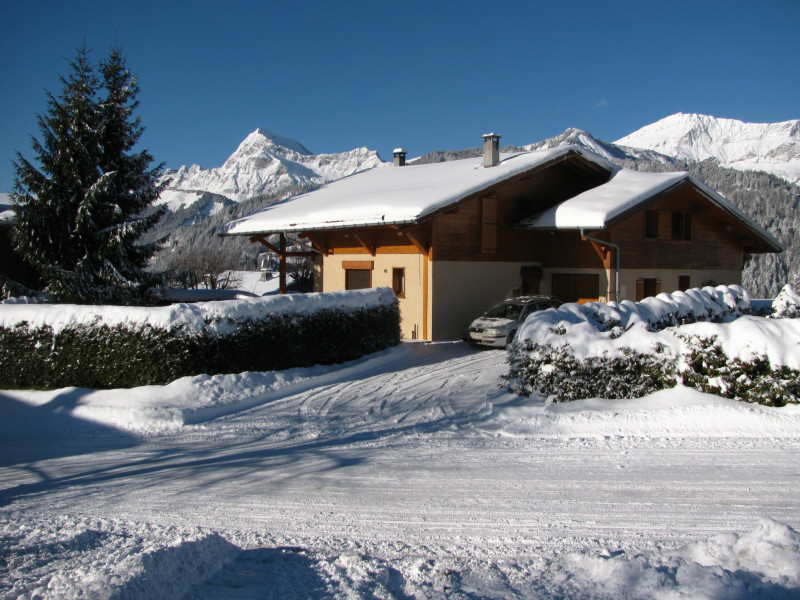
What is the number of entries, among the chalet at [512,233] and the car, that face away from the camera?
0

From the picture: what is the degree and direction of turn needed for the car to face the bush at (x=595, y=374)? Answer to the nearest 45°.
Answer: approximately 45° to its left

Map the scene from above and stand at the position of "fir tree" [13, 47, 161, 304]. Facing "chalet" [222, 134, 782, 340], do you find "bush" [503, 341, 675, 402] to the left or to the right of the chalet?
right

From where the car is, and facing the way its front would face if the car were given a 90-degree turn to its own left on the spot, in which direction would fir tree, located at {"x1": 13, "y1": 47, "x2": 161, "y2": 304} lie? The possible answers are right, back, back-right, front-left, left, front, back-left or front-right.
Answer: back-right

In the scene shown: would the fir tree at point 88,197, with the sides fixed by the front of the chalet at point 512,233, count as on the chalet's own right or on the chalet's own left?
on the chalet's own right

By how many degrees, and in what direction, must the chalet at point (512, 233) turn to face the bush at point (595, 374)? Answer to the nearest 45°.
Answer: approximately 45° to its right

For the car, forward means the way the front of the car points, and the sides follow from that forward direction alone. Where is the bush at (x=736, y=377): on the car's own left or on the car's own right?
on the car's own left

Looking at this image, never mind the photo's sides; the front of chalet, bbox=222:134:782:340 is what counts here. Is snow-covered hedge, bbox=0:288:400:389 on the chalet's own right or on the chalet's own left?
on the chalet's own right

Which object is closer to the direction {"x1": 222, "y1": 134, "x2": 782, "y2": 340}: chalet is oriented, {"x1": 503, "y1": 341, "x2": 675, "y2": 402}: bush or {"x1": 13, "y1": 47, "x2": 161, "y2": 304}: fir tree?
the bush

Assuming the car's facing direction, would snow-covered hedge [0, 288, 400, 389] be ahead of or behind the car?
ahead

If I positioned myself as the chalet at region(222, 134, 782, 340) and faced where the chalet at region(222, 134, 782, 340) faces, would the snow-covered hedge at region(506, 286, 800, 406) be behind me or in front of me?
in front

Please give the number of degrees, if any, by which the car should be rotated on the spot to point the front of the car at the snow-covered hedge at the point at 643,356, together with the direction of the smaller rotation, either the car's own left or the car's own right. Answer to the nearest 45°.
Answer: approximately 45° to the car's own left
